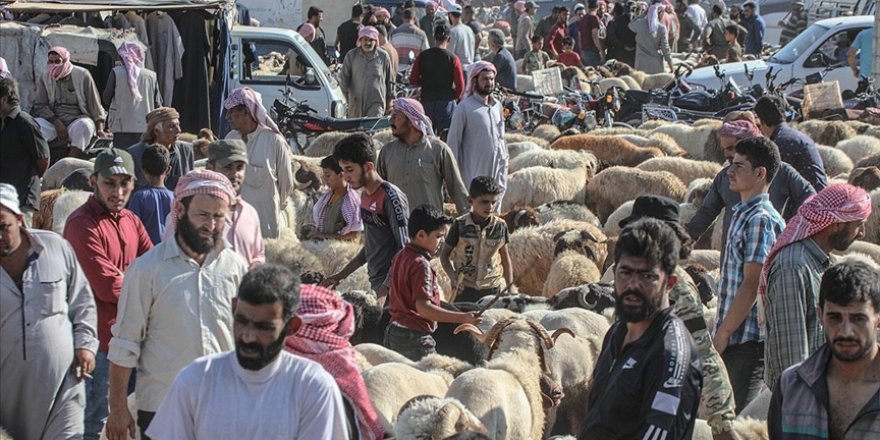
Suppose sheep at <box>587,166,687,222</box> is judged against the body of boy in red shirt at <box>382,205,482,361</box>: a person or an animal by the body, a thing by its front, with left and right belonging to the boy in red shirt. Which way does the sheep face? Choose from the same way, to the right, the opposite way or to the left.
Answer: the opposite way

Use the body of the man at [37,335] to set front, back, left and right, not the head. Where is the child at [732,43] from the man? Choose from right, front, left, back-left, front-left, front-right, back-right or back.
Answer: back-left

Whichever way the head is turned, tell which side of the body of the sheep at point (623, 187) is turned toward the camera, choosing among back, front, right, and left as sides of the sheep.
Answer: left

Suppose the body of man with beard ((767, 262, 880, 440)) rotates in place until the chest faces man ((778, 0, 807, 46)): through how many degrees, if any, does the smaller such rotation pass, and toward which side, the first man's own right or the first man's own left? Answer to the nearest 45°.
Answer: approximately 180°

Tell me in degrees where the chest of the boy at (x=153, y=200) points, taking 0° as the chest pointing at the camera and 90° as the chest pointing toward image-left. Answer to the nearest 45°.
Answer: approximately 180°

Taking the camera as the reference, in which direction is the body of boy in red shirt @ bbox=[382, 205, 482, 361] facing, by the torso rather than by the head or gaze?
to the viewer's right

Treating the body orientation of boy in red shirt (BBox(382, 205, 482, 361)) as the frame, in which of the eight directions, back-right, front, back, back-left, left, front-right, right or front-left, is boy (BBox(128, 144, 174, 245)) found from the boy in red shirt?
back

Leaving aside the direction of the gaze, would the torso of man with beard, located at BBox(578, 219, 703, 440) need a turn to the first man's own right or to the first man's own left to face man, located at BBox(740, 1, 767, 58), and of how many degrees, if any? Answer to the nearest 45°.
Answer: approximately 135° to the first man's own right

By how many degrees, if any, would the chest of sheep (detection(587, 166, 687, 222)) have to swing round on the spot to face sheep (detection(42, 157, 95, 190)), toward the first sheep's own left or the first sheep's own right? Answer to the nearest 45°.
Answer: approximately 45° to the first sheep's own left

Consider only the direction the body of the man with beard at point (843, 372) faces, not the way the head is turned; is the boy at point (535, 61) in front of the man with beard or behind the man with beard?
behind

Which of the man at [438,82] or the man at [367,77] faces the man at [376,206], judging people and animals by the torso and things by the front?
the man at [367,77]

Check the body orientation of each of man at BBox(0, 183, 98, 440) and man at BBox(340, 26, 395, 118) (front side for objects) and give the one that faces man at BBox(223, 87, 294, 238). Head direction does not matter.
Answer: man at BBox(340, 26, 395, 118)
